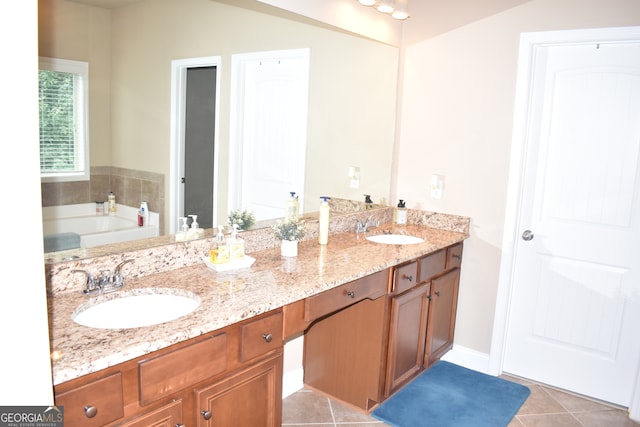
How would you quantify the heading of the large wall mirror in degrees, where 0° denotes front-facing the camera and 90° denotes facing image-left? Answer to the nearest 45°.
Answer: approximately 315°

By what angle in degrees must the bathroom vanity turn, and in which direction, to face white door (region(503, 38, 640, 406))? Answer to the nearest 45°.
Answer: approximately 90° to its left

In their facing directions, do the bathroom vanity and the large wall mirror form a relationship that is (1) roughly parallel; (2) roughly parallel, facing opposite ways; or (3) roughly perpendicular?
roughly parallel

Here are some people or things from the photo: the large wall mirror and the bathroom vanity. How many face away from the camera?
0

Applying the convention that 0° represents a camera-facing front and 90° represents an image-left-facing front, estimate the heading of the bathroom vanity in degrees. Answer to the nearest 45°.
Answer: approximately 315°

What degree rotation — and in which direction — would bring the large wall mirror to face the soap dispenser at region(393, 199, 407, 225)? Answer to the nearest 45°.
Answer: approximately 90° to its left
